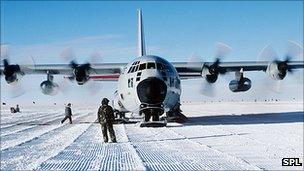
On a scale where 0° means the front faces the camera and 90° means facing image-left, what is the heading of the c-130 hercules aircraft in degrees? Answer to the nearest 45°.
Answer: approximately 0°
